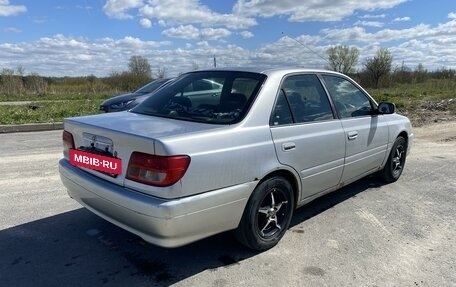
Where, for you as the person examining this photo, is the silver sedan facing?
facing away from the viewer and to the right of the viewer
